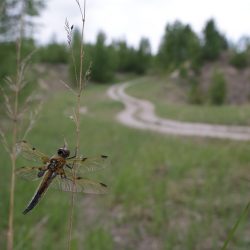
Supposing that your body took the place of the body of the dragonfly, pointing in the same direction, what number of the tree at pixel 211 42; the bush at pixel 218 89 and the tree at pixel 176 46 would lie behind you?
0

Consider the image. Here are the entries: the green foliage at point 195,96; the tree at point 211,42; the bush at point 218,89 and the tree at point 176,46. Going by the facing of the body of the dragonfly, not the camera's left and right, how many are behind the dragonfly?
0

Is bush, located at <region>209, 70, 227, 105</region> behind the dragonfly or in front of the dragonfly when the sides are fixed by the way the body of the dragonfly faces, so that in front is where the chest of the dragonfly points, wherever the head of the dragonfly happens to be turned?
in front

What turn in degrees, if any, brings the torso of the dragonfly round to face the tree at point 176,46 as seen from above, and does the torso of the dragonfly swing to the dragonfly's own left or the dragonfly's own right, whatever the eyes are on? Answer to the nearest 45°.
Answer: approximately 45° to the dragonfly's own left

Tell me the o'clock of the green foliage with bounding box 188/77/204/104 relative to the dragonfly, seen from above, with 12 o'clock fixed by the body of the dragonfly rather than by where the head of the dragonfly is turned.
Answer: The green foliage is roughly at 11 o'clock from the dragonfly.

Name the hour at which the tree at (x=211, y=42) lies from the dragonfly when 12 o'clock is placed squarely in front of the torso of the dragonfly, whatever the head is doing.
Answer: The tree is roughly at 11 o'clock from the dragonfly.

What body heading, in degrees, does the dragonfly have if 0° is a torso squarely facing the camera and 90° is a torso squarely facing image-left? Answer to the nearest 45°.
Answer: approximately 225°
